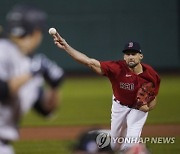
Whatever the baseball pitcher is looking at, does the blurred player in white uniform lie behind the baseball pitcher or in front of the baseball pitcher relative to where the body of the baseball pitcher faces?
in front

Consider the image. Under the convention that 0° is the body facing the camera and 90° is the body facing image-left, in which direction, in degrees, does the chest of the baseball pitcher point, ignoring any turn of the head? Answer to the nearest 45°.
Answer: approximately 0°
